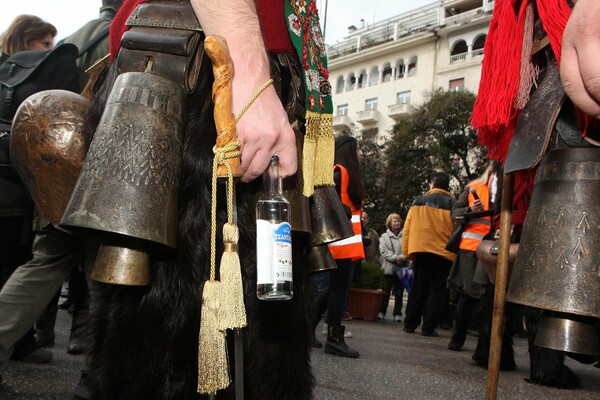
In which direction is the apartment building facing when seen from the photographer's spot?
facing the viewer and to the left of the viewer

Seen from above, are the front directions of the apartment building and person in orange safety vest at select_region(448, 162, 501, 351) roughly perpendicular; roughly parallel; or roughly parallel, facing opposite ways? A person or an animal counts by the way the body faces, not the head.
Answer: roughly perpendicular

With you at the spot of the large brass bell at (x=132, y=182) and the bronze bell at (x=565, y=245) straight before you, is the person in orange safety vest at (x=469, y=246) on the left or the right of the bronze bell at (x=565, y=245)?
left

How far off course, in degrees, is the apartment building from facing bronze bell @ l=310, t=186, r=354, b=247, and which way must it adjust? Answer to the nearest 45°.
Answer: approximately 45° to its left

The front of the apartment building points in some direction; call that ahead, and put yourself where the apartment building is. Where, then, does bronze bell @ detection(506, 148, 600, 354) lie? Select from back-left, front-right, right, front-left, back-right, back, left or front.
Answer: front-left

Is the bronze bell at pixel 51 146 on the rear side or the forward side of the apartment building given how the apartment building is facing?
on the forward side

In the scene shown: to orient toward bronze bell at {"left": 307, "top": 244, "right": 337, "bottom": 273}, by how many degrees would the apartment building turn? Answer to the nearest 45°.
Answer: approximately 45° to its left

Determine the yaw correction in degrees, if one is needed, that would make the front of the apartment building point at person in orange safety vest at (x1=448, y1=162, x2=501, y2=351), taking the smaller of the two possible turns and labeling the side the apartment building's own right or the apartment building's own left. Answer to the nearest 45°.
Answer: approximately 45° to the apartment building's own left

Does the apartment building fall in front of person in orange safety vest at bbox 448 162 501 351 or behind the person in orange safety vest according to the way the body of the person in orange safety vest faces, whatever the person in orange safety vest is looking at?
behind

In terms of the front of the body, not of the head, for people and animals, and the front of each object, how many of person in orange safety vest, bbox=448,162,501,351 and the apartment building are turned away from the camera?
0
